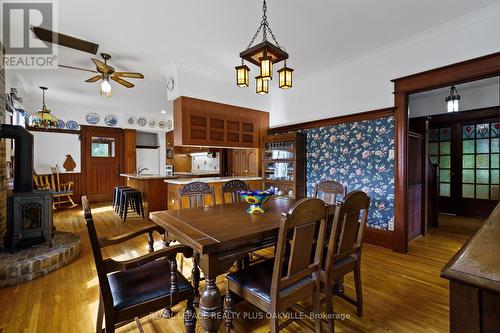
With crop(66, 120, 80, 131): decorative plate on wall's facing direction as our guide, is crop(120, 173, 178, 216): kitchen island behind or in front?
in front

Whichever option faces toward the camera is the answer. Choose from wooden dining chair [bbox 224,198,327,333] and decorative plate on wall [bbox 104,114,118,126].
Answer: the decorative plate on wall

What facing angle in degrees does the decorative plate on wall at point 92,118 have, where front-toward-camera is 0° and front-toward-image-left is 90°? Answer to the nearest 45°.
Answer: approximately 0°

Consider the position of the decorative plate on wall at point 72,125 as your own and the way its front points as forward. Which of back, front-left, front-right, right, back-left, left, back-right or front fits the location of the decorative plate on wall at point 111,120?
left

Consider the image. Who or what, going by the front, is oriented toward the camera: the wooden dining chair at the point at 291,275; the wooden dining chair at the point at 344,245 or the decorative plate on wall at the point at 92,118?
the decorative plate on wall

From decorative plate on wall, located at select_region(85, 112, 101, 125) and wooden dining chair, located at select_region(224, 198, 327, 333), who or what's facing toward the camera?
the decorative plate on wall

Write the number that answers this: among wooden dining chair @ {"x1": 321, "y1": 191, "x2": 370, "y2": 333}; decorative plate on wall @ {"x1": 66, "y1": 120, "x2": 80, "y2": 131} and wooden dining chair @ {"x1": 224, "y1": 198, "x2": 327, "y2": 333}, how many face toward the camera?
1

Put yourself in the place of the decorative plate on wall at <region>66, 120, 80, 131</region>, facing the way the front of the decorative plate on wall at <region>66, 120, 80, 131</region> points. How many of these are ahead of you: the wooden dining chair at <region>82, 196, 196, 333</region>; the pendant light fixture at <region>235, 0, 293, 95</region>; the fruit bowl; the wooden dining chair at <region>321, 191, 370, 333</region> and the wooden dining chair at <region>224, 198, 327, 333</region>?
5

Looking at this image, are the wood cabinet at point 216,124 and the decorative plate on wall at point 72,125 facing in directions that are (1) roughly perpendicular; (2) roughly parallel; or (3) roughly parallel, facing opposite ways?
roughly parallel

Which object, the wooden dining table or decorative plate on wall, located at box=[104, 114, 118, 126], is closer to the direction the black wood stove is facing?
the wooden dining table

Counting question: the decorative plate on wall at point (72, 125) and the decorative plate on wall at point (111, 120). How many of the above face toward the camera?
2

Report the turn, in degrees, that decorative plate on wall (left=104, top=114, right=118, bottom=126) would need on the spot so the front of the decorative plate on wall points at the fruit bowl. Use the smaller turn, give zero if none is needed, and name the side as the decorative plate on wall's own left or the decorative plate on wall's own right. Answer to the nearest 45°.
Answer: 0° — it already faces it

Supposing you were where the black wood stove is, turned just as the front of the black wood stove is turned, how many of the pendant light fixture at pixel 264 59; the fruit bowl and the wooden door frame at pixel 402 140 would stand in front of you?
3

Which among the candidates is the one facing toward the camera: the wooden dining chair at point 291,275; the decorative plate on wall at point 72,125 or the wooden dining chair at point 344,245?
the decorative plate on wall

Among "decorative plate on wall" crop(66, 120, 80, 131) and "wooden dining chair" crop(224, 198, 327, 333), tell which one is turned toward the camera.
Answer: the decorative plate on wall

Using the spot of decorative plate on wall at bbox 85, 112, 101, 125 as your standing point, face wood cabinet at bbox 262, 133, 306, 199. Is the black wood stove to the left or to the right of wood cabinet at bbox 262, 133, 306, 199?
right

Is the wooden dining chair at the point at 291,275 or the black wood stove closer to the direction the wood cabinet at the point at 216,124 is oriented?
the wooden dining chair

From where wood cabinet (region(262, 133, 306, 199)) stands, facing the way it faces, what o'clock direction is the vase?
The vase is roughly at 2 o'clock from the wood cabinet.

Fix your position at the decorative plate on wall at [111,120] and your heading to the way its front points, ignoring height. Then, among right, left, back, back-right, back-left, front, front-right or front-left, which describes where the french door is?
front-left

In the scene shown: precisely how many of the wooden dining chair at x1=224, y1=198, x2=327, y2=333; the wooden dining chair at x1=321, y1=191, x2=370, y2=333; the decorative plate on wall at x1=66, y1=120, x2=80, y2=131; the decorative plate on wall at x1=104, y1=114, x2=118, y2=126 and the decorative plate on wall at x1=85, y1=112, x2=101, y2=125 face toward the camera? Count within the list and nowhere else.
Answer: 3

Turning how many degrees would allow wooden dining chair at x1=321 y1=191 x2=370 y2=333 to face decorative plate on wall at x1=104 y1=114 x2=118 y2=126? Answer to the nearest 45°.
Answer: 0° — it already faces it
